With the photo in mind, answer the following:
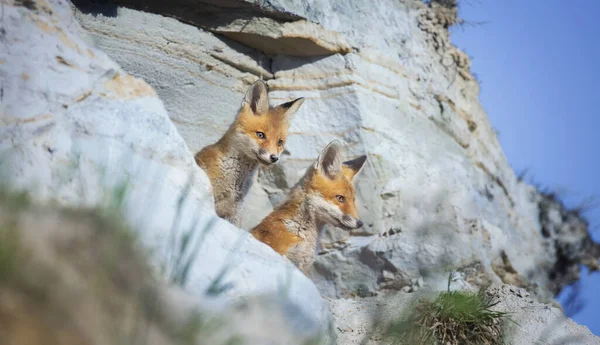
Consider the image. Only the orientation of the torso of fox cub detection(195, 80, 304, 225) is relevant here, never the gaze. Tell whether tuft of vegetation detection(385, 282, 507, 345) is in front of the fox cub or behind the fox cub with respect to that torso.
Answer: in front

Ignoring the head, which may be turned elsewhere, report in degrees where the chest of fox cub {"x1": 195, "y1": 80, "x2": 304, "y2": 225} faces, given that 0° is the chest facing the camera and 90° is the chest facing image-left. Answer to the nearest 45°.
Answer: approximately 315°
